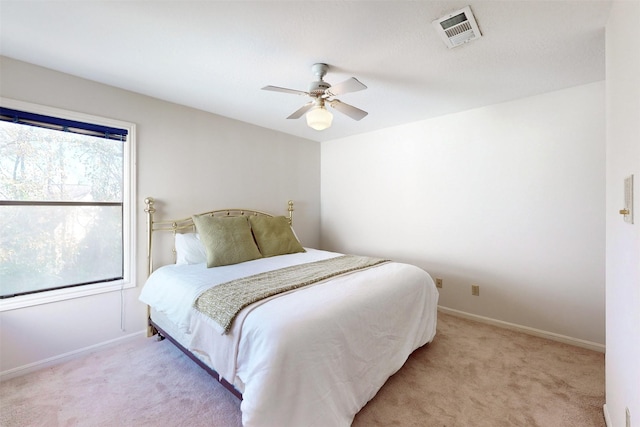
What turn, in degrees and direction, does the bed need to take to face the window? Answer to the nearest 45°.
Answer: approximately 135° to its right

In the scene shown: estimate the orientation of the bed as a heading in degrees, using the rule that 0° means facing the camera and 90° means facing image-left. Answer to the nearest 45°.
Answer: approximately 315°
